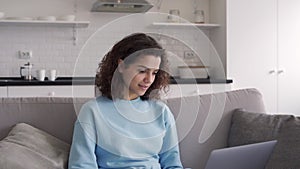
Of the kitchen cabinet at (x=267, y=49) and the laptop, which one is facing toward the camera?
the kitchen cabinet

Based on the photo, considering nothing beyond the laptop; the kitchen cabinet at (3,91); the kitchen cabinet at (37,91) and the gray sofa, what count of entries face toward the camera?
3

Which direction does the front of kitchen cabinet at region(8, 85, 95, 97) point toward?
toward the camera

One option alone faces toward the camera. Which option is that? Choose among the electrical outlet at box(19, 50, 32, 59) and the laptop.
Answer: the electrical outlet

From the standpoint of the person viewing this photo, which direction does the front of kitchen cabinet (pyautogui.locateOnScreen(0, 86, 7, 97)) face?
facing the viewer

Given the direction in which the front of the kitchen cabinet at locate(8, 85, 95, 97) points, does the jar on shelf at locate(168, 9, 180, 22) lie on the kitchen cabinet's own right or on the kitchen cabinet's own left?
on the kitchen cabinet's own left

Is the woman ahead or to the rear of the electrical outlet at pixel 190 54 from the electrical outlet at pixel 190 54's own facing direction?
ahead

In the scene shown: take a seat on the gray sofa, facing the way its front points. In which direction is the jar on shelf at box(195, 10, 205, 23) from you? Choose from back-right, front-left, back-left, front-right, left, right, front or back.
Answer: back

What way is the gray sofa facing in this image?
toward the camera

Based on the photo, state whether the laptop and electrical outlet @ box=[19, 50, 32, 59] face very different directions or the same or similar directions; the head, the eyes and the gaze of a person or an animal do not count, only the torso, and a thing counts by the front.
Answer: very different directions

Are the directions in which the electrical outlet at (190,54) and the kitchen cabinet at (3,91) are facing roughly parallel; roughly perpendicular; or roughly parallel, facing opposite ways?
roughly parallel

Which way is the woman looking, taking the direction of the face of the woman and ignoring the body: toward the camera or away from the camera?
toward the camera

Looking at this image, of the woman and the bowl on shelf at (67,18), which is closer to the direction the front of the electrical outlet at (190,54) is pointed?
the woman

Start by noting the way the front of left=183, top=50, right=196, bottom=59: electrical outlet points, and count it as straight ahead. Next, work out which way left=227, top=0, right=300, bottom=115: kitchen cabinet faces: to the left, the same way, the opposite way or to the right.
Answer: the same way
